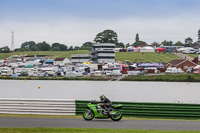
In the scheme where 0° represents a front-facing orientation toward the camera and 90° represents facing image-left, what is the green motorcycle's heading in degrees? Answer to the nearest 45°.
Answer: approximately 90°

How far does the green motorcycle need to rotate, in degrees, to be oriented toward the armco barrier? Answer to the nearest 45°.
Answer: approximately 45° to its right

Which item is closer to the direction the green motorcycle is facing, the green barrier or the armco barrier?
the armco barrier
